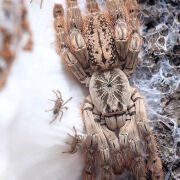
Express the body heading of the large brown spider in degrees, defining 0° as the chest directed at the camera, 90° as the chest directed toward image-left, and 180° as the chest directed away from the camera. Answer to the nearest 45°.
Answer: approximately 0°

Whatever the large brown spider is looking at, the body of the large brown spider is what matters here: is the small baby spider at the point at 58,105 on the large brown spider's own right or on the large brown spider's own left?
on the large brown spider's own right
